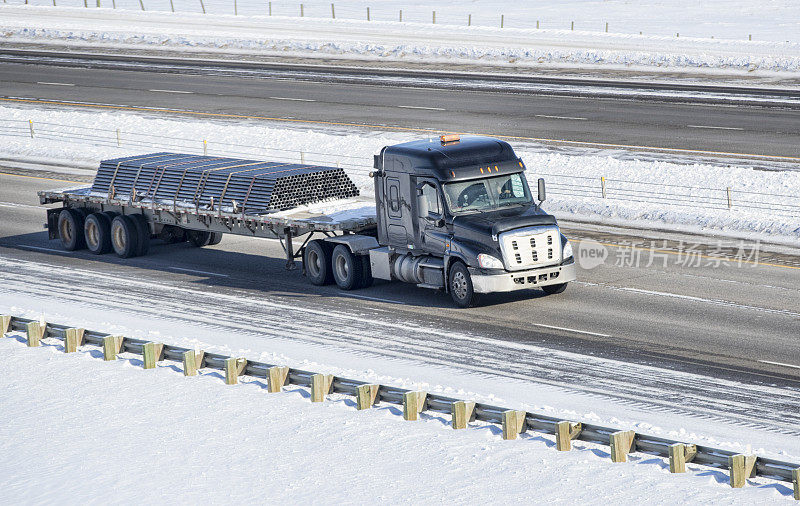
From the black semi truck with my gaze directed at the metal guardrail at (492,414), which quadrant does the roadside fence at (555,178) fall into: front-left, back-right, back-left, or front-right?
back-left

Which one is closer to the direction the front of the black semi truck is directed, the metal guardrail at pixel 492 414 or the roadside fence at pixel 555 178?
the metal guardrail

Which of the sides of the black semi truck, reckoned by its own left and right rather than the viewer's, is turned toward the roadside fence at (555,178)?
left

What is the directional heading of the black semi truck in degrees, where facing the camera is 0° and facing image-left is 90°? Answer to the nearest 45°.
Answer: approximately 315°
